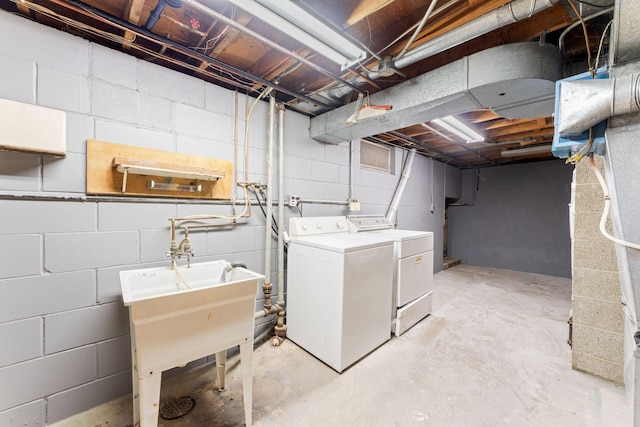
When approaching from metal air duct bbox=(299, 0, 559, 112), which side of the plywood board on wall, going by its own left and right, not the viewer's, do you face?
front

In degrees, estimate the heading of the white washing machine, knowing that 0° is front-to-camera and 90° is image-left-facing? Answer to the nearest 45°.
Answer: approximately 315°

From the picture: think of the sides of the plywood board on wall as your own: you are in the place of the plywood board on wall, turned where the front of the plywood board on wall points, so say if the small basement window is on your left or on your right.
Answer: on your left

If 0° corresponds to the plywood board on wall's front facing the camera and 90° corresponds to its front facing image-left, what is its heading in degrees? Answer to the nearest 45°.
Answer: approximately 315°

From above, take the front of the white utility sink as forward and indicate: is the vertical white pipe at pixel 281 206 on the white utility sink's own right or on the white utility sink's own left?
on the white utility sink's own left

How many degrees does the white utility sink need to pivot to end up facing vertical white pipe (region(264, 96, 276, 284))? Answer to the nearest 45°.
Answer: approximately 90° to its left

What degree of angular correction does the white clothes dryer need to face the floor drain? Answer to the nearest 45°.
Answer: approximately 90° to its right

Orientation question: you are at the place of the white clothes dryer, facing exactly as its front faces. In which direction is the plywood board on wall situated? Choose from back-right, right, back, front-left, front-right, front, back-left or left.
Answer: right

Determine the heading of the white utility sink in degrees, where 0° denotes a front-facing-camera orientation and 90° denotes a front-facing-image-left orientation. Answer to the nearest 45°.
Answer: approximately 315°

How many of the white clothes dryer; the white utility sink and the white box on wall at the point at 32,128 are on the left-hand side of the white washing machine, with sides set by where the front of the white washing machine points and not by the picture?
1

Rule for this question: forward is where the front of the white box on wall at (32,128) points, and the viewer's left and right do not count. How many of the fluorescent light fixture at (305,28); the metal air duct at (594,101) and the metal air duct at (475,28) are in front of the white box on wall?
3
